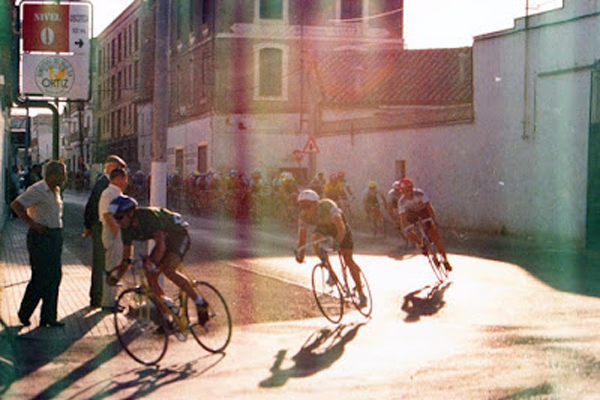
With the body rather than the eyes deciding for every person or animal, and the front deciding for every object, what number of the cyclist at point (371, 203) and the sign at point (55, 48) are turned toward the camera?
2

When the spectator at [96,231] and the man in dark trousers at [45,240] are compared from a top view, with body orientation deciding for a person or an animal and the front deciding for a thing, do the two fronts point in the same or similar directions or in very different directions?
same or similar directions

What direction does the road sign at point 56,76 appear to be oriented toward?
toward the camera

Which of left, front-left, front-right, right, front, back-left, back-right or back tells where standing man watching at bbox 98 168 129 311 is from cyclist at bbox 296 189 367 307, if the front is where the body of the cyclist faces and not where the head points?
front-right

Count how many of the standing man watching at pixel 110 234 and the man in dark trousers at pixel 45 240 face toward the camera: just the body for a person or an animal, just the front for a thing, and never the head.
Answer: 0

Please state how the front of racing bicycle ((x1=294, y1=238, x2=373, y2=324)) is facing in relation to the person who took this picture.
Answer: facing the viewer and to the left of the viewer

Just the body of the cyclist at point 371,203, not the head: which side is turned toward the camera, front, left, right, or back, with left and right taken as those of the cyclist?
front

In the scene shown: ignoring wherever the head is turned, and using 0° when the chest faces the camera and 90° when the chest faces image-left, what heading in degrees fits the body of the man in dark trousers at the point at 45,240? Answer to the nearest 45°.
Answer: approximately 270°

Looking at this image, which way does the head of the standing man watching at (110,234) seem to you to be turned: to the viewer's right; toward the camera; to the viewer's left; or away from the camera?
to the viewer's right

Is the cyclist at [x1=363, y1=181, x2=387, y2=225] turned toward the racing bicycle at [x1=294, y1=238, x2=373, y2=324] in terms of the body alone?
yes

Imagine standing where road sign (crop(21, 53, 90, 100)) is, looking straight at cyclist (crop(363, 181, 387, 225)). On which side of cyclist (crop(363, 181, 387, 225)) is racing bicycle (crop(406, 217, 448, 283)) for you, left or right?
right

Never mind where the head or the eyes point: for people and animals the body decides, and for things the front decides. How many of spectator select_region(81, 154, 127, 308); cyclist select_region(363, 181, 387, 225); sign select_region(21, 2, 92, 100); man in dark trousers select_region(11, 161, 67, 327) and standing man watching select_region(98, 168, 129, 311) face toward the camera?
2

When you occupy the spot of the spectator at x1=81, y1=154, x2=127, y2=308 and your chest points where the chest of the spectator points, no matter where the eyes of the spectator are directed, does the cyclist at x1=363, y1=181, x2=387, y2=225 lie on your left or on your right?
on your left

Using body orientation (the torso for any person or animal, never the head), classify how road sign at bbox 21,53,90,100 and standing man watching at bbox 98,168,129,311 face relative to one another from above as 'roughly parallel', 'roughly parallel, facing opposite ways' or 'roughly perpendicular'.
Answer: roughly perpendicular

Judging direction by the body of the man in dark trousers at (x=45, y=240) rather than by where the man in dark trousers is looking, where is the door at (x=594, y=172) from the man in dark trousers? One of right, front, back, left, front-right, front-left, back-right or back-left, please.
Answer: front-left

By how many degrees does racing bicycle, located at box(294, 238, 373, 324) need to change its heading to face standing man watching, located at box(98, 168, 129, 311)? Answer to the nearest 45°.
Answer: approximately 45° to its right

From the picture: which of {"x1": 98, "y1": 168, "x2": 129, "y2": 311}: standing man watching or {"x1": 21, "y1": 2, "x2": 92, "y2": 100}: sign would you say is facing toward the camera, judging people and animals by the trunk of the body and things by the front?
the sign
